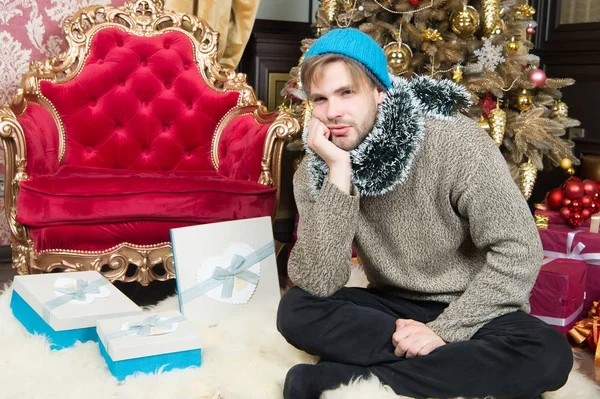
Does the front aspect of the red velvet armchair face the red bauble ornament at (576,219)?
no

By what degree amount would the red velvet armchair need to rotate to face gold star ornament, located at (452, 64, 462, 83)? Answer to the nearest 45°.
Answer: approximately 90° to its left

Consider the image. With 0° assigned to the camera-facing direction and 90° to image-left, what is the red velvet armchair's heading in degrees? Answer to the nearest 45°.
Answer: approximately 0°

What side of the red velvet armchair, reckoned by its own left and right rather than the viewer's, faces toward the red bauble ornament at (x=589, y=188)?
left

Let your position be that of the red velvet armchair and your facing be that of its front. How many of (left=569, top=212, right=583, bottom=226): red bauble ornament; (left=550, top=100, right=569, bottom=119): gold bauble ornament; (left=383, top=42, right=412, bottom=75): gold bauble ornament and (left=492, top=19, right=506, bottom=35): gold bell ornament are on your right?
0

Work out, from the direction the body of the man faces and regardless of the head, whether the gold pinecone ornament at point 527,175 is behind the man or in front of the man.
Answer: behind

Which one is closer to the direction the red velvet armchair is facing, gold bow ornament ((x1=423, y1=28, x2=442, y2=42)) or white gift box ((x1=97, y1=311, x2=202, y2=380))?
the white gift box

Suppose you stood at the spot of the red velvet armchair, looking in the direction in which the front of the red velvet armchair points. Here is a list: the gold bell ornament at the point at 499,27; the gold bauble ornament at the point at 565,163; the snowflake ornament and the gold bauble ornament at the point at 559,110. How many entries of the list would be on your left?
4

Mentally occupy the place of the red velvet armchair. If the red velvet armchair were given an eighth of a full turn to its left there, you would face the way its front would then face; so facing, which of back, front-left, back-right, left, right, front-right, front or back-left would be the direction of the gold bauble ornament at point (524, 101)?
front-left

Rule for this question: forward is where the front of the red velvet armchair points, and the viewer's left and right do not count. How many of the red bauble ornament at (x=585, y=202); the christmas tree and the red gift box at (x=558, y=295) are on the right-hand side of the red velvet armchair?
0

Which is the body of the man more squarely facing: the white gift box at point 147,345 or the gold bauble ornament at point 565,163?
the white gift box

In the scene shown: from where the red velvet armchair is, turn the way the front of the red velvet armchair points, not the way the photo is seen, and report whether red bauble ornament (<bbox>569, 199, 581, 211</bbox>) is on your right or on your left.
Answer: on your left

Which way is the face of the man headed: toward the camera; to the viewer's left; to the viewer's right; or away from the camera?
toward the camera

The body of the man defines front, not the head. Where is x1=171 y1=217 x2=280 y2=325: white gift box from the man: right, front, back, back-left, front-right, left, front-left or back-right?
right

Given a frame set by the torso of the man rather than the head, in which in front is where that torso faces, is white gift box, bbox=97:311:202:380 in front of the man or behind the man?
in front

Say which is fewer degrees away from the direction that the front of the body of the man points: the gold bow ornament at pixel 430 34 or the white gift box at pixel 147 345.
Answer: the white gift box

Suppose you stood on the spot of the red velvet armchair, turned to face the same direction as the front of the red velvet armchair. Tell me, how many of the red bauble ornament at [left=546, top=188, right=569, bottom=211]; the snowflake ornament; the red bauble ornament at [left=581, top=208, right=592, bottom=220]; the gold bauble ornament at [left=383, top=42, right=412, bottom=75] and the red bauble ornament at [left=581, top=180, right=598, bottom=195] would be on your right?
0

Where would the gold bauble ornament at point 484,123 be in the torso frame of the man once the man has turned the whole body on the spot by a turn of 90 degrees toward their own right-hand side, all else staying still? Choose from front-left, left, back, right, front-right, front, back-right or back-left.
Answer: front-right

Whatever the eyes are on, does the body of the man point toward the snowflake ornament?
no

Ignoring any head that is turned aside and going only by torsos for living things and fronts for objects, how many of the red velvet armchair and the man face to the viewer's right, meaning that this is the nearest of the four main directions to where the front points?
0
